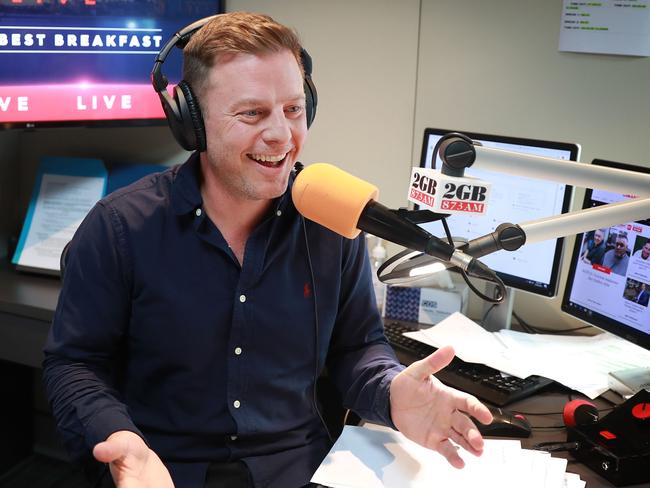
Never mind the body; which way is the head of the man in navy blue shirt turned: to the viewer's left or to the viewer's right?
to the viewer's right

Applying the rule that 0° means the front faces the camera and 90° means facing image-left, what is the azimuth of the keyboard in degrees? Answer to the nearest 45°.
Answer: approximately 45°

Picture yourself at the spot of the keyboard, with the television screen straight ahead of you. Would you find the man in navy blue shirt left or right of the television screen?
left

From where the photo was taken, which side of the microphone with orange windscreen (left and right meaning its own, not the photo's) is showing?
left

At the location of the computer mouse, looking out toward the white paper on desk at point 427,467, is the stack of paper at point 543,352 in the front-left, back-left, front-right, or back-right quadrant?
back-right

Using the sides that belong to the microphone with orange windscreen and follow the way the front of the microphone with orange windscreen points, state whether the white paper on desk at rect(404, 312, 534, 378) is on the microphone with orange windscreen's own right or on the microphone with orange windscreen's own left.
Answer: on the microphone with orange windscreen's own right
